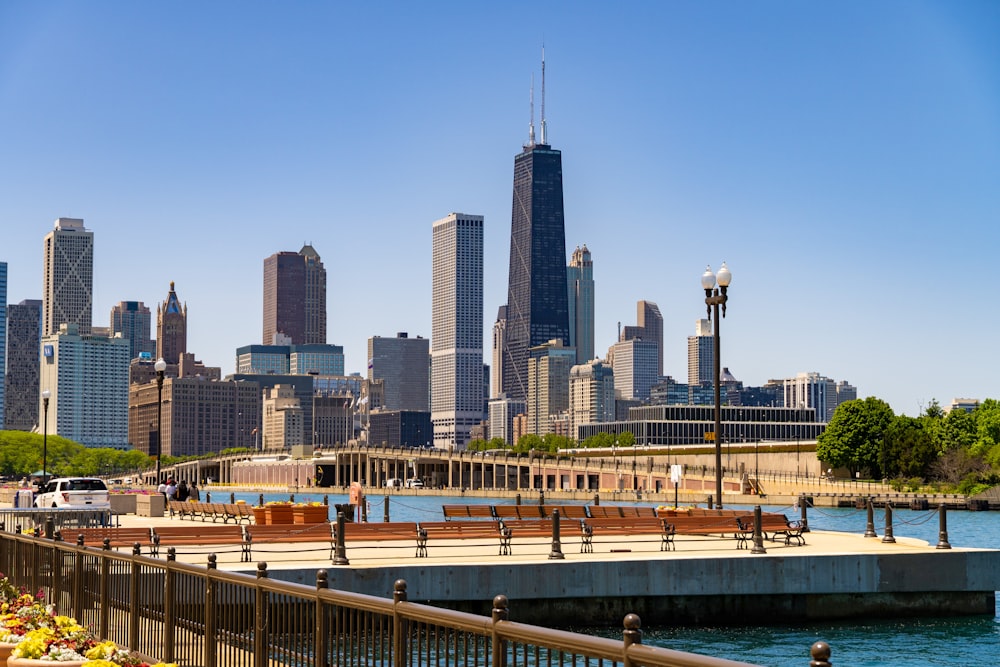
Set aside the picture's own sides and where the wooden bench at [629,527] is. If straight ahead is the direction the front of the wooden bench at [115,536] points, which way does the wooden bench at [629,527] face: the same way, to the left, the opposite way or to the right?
the same way

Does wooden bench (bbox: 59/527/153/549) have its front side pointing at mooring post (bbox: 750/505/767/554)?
no

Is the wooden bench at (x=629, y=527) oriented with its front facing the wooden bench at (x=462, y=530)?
no

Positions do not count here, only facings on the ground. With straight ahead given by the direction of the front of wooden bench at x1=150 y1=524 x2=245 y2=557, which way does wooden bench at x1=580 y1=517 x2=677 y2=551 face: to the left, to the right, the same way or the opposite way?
the same way

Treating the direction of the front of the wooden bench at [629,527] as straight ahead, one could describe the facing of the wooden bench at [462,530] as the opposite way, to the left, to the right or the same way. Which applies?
the same way

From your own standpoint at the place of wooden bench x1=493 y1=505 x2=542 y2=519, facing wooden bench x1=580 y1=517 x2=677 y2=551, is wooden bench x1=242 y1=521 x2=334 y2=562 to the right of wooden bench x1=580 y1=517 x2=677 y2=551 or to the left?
right
